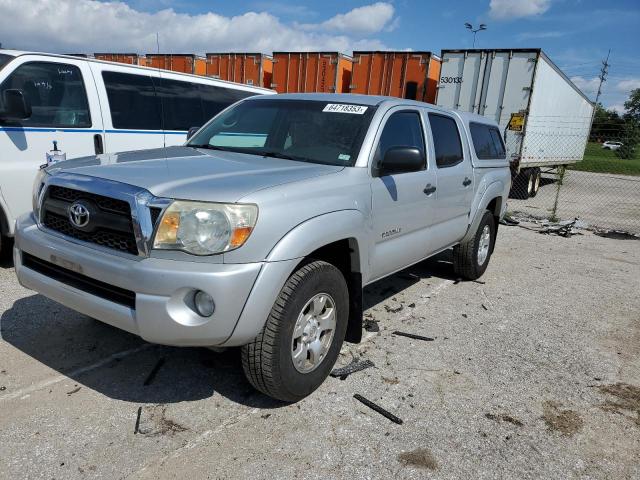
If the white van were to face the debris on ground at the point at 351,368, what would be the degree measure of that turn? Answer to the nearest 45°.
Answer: approximately 90° to its left

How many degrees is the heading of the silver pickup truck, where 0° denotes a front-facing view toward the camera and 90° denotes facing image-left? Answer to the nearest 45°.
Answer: approximately 45°

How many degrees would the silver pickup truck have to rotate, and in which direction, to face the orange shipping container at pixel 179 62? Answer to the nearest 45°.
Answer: approximately 135° to its right

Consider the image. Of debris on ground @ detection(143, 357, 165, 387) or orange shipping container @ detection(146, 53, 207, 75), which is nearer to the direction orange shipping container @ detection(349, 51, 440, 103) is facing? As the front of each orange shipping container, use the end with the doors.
the debris on ground

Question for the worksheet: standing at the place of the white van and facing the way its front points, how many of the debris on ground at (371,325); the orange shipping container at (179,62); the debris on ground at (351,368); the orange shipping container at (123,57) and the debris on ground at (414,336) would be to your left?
3

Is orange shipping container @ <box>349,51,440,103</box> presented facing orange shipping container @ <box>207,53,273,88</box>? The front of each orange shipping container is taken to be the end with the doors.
no

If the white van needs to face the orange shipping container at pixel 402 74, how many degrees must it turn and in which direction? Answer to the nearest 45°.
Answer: approximately 180°

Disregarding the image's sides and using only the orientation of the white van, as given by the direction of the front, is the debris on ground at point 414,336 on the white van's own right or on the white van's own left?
on the white van's own left

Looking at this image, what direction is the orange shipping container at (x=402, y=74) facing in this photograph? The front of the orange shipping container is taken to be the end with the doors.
toward the camera

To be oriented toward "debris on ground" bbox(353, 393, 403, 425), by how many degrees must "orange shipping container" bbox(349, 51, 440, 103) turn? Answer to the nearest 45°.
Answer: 0° — it already faces it

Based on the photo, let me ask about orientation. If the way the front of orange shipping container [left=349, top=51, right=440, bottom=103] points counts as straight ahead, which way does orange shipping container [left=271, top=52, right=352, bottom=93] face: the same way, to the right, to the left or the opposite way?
the same way

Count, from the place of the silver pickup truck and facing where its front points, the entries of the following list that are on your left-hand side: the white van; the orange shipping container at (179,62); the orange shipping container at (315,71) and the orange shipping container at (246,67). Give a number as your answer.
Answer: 0

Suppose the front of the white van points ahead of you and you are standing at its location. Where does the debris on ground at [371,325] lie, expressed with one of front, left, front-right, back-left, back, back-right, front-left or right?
left
